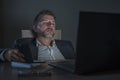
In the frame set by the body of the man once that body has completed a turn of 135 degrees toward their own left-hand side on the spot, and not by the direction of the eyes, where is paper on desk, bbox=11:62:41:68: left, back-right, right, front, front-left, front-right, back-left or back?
back

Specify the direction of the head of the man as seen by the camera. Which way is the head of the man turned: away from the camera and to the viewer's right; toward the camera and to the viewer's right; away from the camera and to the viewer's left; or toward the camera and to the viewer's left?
toward the camera and to the viewer's right

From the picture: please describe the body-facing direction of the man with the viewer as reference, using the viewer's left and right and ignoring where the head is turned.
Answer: facing the viewer and to the right of the viewer
